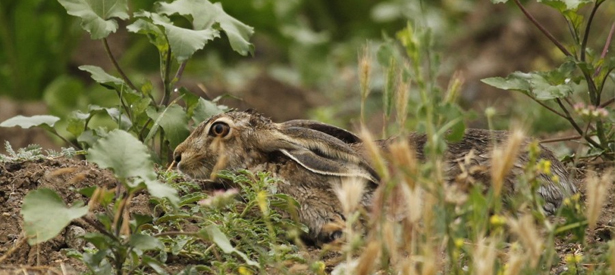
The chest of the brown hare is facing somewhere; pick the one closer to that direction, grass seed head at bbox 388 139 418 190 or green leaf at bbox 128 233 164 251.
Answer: the green leaf

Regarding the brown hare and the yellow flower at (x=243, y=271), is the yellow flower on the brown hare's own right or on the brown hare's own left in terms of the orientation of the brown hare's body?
on the brown hare's own left

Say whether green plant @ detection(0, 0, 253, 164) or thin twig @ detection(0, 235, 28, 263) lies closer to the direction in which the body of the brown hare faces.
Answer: the green plant

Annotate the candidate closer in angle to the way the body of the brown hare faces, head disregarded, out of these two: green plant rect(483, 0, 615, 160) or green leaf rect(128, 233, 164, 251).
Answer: the green leaf

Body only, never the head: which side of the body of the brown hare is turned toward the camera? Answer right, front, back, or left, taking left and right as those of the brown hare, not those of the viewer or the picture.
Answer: left

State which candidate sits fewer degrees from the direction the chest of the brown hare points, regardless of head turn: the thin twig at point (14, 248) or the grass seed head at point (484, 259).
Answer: the thin twig

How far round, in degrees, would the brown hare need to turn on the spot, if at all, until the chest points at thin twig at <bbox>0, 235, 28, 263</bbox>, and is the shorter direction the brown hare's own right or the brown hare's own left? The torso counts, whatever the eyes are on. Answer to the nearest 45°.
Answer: approximately 45° to the brown hare's own left

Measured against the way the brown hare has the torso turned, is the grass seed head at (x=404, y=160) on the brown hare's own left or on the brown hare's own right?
on the brown hare's own left

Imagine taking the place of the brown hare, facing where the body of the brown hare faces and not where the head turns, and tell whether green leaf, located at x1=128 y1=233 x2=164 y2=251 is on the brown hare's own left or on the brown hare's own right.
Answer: on the brown hare's own left

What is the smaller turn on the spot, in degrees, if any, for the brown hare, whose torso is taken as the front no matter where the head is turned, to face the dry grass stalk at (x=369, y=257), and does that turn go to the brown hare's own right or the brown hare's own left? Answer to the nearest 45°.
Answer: approximately 90° to the brown hare's own left
